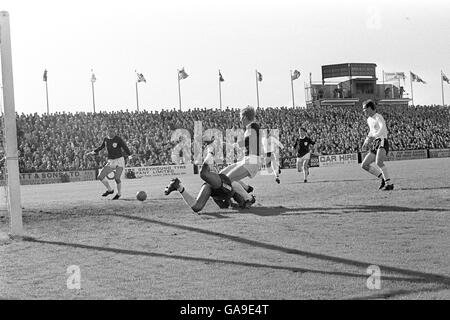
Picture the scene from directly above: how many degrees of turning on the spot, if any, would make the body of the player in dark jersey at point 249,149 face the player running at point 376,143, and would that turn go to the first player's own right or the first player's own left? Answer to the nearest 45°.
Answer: approximately 135° to the first player's own right

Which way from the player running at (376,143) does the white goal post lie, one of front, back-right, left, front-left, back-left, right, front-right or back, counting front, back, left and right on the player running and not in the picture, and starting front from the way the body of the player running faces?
front-left

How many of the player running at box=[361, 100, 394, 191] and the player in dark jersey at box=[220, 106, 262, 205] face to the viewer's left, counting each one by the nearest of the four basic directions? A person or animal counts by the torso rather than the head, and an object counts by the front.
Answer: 2

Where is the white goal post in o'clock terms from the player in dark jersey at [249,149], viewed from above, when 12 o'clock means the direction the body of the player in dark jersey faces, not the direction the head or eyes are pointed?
The white goal post is roughly at 11 o'clock from the player in dark jersey.

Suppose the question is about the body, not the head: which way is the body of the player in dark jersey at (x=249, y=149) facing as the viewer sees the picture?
to the viewer's left

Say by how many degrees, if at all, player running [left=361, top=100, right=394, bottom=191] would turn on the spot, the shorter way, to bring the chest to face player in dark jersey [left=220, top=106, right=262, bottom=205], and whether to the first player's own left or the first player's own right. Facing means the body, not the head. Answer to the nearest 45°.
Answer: approximately 45° to the first player's own left

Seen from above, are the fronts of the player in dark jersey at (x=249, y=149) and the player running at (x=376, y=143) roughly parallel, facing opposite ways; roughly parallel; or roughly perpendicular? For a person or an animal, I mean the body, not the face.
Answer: roughly parallel
